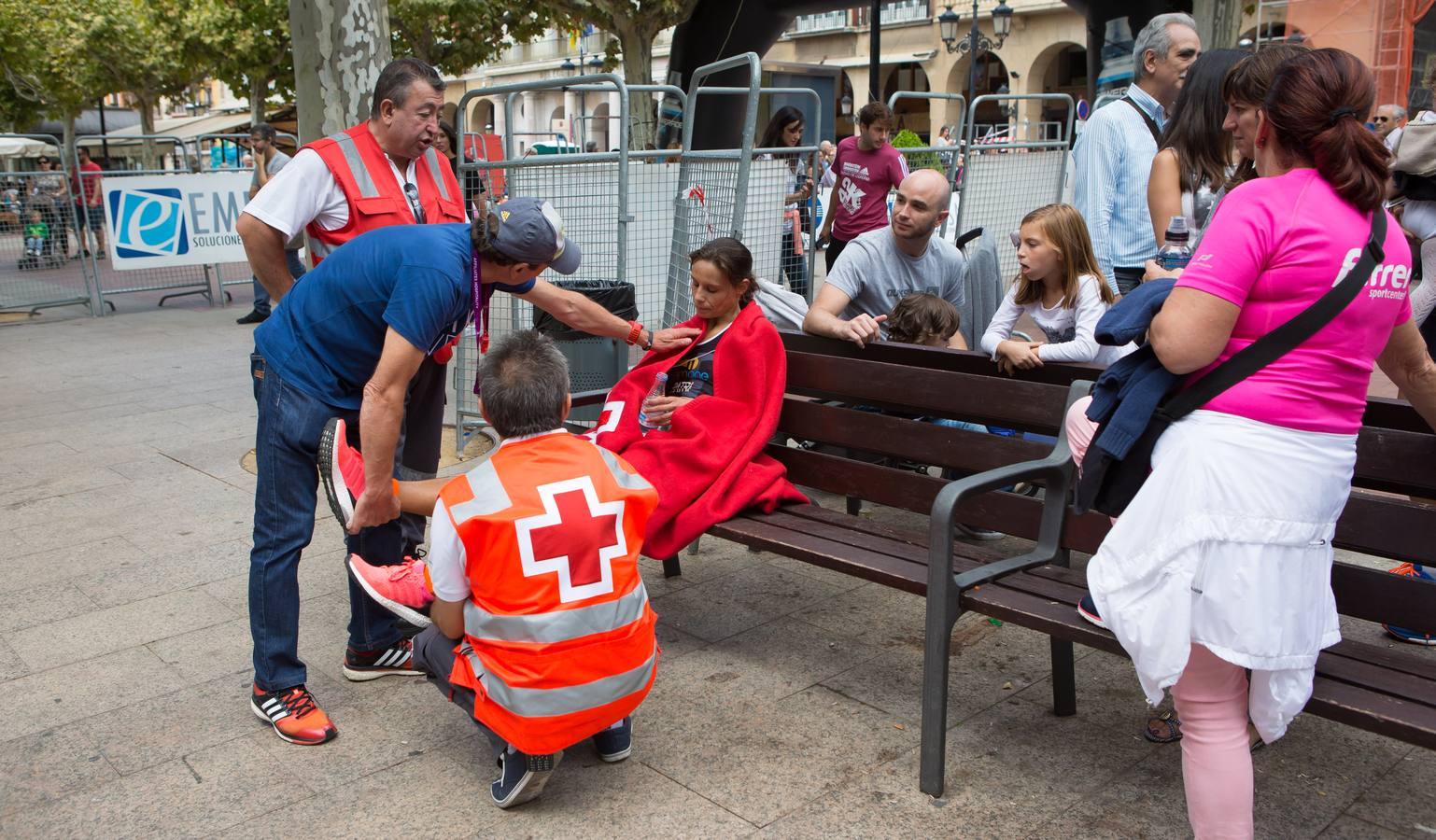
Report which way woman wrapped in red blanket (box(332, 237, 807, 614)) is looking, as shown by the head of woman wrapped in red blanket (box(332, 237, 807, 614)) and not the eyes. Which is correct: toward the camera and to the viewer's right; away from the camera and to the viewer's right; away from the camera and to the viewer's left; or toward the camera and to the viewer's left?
toward the camera and to the viewer's left

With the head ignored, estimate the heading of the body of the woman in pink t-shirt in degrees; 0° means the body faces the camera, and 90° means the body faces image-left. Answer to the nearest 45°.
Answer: approximately 135°

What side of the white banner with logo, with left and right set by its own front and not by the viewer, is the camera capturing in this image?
front

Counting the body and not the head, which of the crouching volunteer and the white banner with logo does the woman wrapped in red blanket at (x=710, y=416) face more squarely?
the crouching volunteer

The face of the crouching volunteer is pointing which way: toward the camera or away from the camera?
away from the camera

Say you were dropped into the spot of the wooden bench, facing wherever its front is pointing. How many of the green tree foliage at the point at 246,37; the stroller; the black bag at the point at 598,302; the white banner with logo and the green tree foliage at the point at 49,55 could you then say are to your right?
5

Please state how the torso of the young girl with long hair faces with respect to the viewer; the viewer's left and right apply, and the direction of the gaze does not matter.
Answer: facing the viewer and to the left of the viewer

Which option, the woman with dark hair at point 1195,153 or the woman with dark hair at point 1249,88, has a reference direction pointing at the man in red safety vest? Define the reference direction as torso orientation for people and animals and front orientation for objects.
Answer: the woman with dark hair at point 1249,88

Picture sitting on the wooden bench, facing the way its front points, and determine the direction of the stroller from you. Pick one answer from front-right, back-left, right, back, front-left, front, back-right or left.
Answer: right
